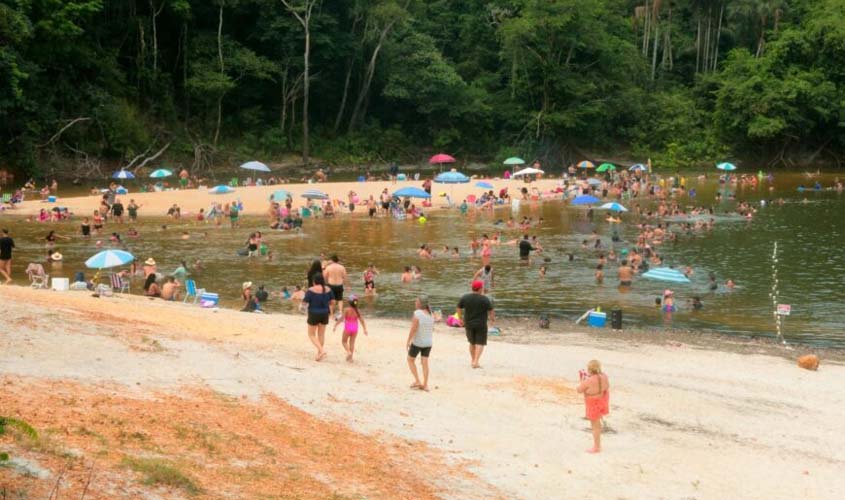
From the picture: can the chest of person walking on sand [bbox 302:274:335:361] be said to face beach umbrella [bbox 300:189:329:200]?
yes

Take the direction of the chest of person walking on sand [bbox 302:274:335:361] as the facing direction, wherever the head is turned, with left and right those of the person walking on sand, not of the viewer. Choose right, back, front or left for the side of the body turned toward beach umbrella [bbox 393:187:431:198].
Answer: front

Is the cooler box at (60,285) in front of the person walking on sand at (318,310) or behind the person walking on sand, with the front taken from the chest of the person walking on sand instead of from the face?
in front

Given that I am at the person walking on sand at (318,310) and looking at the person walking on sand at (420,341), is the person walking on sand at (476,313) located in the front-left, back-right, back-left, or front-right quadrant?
front-left

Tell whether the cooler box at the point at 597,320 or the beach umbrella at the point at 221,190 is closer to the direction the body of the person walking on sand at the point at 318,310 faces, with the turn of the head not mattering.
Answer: the beach umbrella

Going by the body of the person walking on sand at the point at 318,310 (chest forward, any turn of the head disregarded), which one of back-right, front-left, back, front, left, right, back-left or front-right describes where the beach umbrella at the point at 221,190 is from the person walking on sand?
front

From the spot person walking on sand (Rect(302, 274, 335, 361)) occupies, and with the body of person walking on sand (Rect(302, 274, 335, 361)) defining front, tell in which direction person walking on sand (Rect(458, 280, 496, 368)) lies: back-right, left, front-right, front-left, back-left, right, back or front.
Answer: right

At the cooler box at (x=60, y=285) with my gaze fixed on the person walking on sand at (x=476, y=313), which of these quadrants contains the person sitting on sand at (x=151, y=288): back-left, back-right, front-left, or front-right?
front-left

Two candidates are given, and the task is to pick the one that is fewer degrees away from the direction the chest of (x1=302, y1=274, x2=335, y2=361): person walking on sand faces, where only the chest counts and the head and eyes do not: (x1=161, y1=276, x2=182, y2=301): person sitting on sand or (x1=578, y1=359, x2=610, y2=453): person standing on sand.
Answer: the person sitting on sand

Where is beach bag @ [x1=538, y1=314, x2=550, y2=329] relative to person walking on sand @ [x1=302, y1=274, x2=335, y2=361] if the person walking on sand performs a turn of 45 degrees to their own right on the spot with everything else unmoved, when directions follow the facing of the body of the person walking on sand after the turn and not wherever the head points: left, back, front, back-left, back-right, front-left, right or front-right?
front

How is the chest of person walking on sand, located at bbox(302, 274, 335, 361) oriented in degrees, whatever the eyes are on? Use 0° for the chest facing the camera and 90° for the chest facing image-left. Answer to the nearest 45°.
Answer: approximately 180°

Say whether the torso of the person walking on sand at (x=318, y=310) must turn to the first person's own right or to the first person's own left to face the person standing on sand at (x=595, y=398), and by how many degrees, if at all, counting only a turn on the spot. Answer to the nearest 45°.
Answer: approximately 135° to the first person's own right

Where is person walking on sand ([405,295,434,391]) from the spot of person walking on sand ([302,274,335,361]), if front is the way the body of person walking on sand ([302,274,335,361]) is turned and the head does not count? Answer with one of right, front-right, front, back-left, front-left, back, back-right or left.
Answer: back-right

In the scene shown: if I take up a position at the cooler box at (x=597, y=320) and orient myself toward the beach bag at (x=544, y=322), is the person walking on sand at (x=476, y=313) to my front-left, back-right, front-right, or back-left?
front-left
